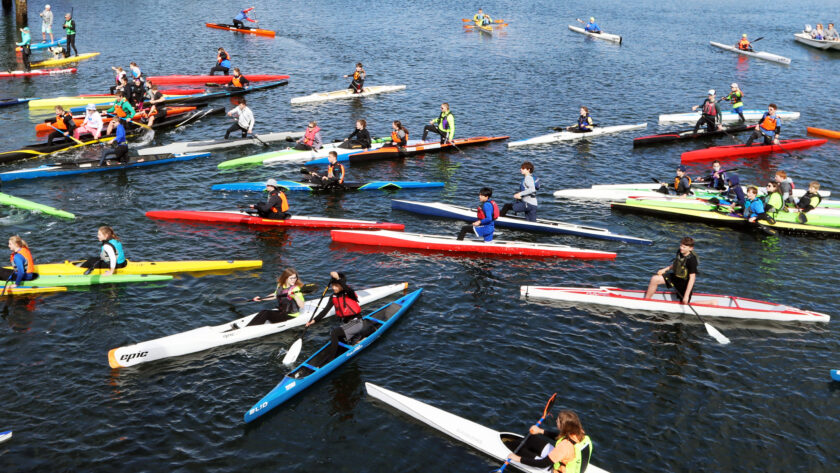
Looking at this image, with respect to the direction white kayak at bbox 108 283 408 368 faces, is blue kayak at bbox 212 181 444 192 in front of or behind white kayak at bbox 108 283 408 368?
behind

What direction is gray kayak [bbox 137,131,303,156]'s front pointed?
to the viewer's left

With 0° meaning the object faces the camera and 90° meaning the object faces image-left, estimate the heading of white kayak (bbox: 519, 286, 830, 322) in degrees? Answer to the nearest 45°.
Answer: approximately 90°

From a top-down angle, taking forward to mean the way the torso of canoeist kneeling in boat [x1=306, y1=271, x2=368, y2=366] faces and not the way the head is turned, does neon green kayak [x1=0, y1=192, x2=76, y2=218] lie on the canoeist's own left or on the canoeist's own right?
on the canoeist's own right

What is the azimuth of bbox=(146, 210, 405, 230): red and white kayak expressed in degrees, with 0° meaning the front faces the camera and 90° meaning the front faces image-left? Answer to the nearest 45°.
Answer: approximately 90°

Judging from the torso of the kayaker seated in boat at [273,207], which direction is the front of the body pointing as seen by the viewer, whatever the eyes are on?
to the viewer's left

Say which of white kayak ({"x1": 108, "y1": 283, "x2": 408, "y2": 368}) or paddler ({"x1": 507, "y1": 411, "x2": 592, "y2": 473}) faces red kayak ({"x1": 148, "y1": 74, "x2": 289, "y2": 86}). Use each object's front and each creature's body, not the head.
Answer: the paddler

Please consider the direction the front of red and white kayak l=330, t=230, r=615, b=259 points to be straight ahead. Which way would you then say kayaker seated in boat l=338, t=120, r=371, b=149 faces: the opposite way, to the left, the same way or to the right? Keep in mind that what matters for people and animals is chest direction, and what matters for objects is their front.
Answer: the same way

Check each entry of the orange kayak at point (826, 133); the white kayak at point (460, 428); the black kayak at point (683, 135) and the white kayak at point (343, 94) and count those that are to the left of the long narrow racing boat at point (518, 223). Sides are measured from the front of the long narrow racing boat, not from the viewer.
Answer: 1

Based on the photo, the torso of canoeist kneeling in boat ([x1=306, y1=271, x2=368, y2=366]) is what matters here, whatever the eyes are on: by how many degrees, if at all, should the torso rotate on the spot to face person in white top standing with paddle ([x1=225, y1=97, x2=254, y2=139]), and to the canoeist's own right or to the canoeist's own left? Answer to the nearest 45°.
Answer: approximately 135° to the canoeist's own right

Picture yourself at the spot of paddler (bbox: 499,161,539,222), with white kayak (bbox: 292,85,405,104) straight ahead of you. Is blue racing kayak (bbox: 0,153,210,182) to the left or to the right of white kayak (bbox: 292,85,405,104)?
left

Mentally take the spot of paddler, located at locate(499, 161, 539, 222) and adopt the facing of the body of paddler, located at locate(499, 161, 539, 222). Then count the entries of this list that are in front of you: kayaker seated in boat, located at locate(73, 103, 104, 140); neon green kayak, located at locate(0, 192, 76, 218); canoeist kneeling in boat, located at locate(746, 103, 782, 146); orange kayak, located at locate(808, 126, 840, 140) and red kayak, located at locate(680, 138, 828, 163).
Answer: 2

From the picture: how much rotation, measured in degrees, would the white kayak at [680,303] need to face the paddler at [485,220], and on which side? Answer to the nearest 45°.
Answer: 0° — it already faces them
